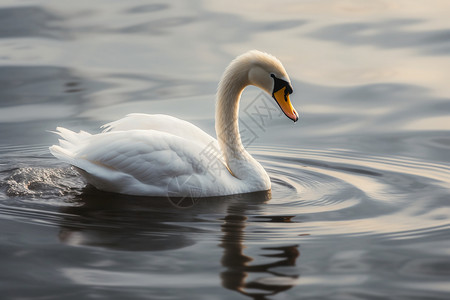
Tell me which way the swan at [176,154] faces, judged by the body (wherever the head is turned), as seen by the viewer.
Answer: to the viewer's right
